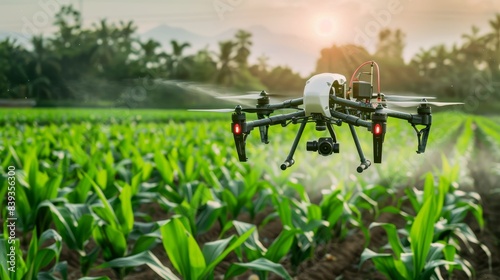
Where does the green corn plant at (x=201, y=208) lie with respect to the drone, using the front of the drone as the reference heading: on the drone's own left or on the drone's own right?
on the drone's own right

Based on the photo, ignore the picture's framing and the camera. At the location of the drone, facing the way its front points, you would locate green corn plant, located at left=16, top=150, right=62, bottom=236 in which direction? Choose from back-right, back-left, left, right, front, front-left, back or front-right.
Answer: right

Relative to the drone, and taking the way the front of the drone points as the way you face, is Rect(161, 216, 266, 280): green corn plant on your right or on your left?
on your right

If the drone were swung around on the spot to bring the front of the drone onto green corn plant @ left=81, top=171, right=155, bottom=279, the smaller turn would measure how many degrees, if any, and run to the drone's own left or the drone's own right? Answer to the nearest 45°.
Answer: approximately 90° to the drone's own right

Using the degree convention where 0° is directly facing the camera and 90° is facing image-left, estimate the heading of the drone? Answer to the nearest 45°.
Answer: approximately 45°
